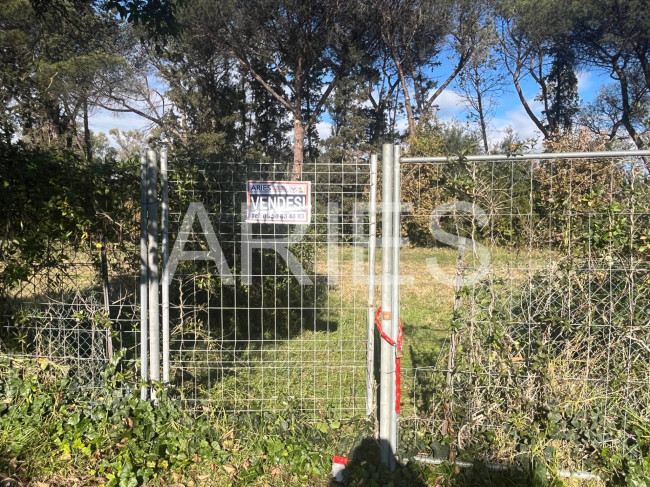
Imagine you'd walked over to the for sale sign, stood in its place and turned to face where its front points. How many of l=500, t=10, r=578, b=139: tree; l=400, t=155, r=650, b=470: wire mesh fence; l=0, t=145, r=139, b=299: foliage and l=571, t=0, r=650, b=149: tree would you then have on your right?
1

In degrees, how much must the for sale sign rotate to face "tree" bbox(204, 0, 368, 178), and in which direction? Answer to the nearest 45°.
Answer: approximately 180°

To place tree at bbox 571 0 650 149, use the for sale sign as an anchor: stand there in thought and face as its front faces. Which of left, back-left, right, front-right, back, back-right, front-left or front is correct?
back-left

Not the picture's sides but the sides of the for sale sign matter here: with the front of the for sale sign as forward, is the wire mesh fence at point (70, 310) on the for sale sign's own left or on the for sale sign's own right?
on the for sale sign's own right

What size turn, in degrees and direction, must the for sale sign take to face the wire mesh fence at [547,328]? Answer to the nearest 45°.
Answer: approximately 90° to its left

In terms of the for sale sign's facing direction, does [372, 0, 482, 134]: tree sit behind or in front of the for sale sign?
behind

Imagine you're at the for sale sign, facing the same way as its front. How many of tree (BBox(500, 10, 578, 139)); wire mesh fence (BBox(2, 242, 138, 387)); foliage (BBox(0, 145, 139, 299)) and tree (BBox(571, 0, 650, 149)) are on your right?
2

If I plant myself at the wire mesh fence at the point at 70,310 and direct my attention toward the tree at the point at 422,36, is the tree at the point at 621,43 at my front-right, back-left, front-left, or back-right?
front-right

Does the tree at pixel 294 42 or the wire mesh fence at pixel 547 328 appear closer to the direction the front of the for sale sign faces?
the wire mesh fence

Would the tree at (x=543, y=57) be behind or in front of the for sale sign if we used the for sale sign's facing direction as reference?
behind

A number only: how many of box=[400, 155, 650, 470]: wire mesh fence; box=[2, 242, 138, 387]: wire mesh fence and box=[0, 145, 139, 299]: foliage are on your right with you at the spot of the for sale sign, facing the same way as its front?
2

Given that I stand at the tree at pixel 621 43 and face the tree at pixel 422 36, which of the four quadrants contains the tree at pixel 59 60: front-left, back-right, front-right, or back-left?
front-left

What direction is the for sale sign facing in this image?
toward the camera

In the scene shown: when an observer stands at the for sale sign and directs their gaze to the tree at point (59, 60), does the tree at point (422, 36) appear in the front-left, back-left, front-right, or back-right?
front-right
